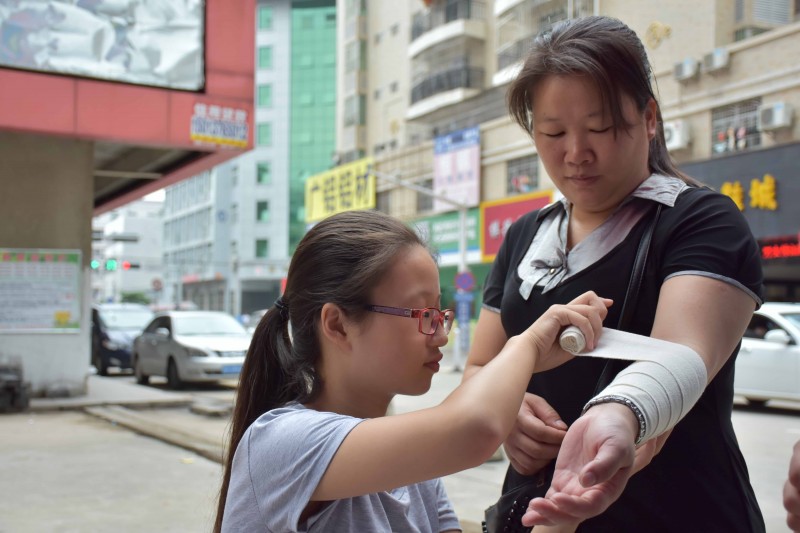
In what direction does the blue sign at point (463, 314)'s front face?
toward the camera

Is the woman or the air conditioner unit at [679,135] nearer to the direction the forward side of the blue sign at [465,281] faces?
the woman

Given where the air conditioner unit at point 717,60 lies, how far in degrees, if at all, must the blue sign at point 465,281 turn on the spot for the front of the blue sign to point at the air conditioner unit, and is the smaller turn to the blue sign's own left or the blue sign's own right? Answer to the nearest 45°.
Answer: approximately 90° to the blue sign's own left

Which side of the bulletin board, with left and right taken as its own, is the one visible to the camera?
front

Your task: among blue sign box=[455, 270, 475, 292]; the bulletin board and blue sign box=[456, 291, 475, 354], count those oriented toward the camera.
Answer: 3

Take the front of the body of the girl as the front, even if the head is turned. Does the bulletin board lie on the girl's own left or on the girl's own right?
on the girl's own left

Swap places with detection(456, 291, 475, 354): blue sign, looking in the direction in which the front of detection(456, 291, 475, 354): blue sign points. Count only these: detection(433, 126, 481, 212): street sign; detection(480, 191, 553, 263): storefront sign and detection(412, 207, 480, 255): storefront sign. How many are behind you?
3

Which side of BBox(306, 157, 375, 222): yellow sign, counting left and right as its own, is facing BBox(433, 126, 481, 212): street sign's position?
left

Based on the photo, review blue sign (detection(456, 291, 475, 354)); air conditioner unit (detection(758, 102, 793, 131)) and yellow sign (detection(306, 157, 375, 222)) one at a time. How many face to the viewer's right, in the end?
0

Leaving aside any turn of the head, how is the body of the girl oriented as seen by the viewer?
to the viewer's right

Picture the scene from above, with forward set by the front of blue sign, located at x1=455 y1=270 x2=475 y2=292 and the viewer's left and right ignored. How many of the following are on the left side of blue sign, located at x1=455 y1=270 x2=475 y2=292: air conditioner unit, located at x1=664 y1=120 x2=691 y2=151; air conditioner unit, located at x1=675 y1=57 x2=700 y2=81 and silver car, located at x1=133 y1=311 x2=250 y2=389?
2

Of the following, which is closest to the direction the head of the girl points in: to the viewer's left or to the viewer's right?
to the viewer's right

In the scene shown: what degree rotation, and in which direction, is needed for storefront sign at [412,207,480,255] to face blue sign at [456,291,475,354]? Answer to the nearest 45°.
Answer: approximately 45° to its left

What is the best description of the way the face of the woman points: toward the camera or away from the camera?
toward the camera

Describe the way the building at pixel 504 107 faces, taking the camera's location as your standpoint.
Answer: facing the viewer and to the left of the viewer
